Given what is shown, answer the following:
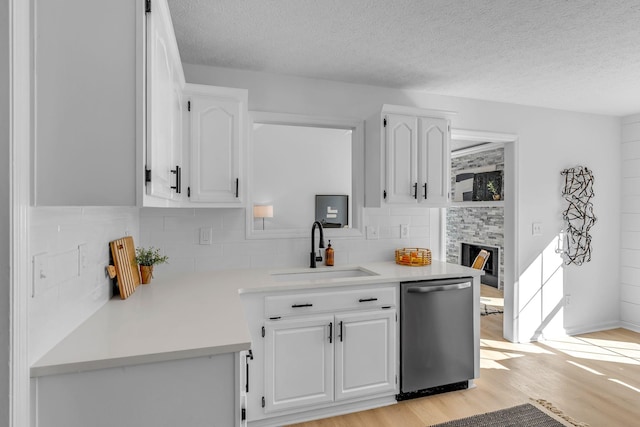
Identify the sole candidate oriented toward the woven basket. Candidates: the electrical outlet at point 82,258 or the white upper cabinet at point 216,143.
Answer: the electrical outlet

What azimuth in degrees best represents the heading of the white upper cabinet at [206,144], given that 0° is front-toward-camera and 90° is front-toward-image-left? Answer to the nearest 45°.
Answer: approximately 315°

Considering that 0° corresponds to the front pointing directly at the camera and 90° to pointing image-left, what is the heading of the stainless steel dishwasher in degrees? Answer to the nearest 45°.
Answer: approximately 315°

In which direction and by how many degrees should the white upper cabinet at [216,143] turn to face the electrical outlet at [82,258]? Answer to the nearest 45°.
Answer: approximately 45° to its right

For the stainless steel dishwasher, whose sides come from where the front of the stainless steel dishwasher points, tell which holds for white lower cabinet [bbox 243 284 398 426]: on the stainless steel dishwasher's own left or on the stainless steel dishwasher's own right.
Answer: on the stainless steel dishwasher's own right

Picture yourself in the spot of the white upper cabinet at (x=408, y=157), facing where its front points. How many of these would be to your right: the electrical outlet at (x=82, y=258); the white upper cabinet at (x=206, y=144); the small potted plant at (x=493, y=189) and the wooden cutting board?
3

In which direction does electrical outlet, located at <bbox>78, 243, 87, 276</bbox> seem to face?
to the viewer's right

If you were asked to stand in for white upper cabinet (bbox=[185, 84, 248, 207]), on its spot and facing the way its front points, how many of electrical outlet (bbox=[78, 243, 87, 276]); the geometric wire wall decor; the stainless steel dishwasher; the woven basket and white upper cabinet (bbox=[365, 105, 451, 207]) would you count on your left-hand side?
4

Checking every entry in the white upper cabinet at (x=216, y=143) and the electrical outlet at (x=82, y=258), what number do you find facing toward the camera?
1
